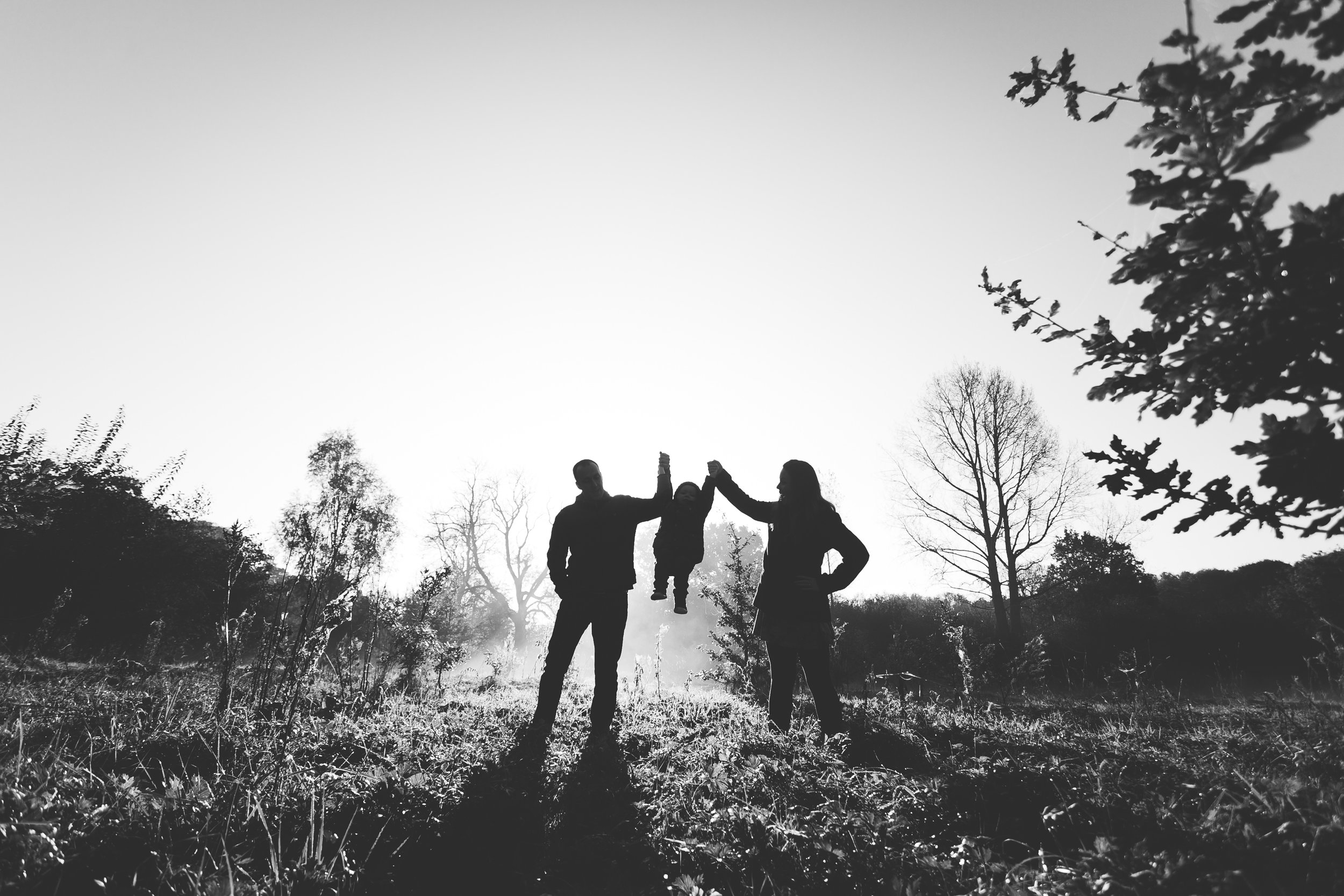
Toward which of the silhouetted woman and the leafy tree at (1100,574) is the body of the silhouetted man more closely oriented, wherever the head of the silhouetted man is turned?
the silhouetted woman

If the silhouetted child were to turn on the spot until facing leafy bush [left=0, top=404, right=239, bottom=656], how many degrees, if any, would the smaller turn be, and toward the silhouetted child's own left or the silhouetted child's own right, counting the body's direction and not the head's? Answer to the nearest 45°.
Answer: approximately 135° to the silhouetted child's own right

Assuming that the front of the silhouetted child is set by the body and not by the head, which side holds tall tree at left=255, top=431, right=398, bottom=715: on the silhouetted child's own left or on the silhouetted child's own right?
on the silhouetted child's own right

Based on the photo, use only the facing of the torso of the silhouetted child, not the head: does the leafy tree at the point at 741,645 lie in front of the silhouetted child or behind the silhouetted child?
behind

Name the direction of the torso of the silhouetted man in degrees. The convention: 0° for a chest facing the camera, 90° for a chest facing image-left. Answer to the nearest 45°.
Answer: approximately 0°

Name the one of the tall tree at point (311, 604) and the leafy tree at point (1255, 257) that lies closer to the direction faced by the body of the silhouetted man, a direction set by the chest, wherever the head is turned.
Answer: the leafy tree

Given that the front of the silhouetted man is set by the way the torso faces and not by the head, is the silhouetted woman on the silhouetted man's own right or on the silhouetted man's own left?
on the silhouetted man's own left

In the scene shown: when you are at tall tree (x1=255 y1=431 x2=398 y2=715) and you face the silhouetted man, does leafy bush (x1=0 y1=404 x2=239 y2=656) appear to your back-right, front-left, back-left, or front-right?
back-left

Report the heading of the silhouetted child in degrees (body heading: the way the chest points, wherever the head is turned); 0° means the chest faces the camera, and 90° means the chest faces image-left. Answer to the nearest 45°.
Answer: approximately 0°
